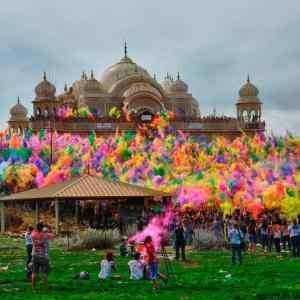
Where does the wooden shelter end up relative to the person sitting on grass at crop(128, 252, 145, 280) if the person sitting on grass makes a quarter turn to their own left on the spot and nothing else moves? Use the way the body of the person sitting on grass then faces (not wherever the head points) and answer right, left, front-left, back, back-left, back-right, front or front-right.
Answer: right

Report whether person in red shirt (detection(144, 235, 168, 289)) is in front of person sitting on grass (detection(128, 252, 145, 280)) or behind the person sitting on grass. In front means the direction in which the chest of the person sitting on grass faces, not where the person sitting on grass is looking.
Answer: behind

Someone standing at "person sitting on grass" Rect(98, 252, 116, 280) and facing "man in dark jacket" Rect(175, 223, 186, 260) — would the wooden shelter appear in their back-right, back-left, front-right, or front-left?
front-left

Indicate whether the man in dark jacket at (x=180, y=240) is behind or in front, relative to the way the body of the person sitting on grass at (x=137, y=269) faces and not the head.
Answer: in front

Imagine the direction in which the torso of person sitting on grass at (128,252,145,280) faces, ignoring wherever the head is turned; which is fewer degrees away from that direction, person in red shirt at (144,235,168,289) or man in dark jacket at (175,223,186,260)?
the man in dark jacket

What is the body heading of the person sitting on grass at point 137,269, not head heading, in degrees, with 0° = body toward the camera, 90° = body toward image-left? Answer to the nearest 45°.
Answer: approximately 180°
